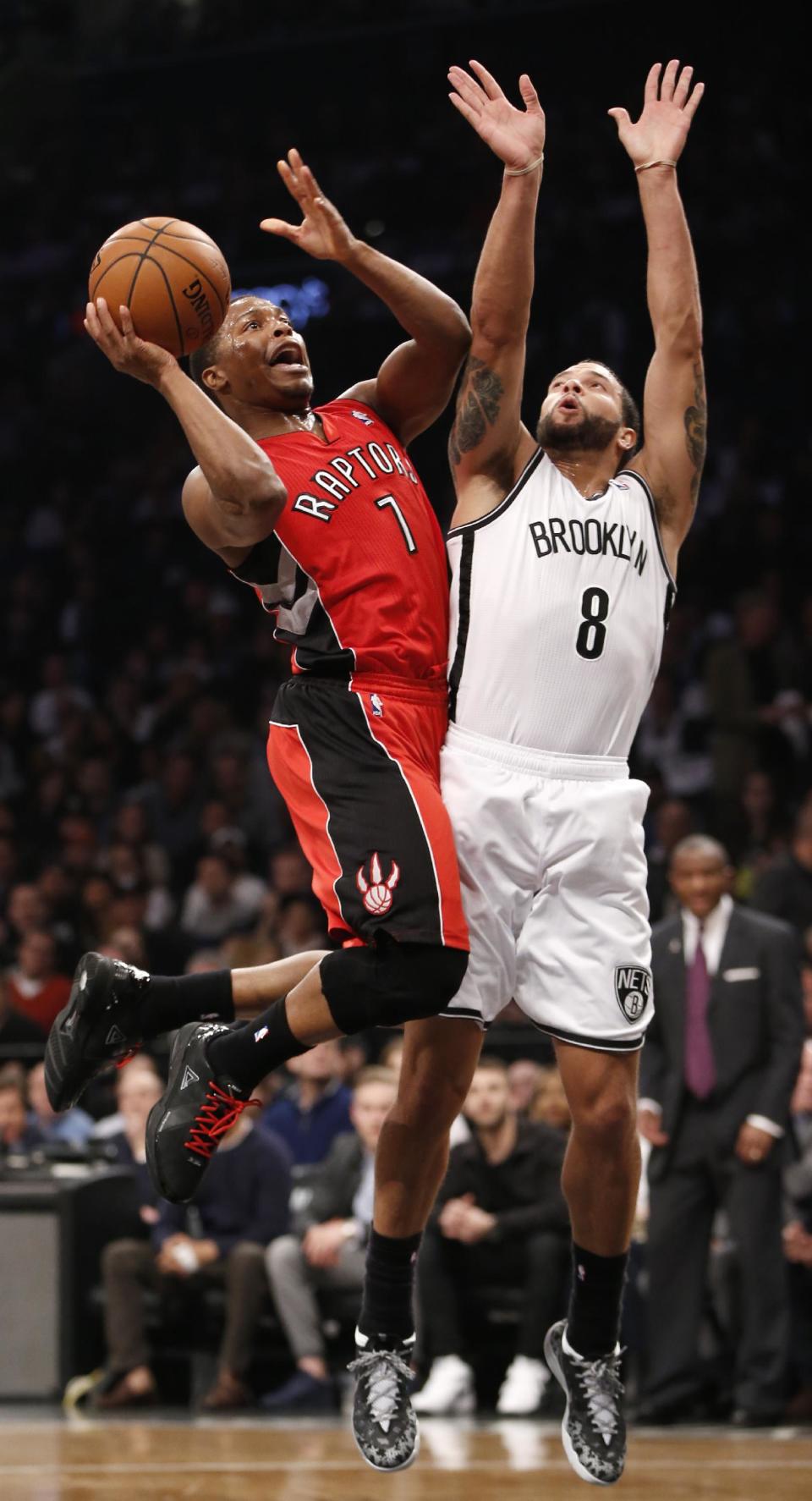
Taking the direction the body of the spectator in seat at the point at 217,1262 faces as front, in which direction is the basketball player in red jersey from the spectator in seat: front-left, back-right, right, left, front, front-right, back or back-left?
front-left

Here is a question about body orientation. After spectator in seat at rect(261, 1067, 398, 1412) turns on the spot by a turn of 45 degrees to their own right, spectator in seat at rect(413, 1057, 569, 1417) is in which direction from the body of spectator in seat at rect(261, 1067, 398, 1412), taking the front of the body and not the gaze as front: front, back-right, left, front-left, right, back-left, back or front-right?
back

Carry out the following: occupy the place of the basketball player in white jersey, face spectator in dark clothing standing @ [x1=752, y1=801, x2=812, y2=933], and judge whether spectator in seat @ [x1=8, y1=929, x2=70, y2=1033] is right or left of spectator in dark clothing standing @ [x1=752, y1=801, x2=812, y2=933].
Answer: left

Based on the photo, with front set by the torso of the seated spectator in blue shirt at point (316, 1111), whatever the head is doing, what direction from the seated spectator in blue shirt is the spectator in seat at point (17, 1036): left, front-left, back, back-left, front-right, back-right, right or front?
back-right

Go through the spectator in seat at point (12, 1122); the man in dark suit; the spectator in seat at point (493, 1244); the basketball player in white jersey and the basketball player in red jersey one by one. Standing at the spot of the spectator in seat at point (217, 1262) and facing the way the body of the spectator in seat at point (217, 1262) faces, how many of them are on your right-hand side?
1

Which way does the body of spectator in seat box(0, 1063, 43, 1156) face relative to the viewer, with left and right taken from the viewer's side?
facing the viewer

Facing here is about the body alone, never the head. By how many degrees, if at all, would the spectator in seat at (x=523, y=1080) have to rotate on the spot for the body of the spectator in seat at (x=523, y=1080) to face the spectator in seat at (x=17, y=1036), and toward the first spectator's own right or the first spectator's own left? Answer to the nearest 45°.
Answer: approximately 90° to the first spectator's own right

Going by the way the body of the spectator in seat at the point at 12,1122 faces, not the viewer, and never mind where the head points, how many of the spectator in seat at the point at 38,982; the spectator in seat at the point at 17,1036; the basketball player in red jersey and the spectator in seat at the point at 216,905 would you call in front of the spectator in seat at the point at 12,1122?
1

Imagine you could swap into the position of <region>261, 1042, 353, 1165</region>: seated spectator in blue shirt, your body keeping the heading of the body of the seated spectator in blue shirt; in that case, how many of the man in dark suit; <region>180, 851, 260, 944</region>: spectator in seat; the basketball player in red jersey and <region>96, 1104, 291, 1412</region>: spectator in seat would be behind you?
1

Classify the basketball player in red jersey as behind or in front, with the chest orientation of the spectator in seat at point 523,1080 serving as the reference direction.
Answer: in front

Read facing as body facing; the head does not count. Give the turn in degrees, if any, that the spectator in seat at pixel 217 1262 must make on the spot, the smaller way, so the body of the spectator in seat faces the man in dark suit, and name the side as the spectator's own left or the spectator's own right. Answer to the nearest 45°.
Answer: approximately 90° to the spectator's own left

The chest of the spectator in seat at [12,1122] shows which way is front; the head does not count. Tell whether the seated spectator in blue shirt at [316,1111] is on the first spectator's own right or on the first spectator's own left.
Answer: on the first spectator's own left

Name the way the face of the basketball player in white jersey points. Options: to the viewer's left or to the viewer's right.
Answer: to the viewer's left

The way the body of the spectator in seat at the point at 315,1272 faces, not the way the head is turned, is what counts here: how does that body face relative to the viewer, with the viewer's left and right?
facing the viewer and to the left of the viewer

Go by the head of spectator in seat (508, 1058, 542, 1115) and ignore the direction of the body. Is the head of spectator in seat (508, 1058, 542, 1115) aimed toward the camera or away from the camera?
toward the camera

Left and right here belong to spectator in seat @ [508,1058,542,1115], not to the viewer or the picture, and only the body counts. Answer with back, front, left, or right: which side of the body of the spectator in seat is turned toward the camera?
front

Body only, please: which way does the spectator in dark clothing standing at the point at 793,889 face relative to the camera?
toward the camera
